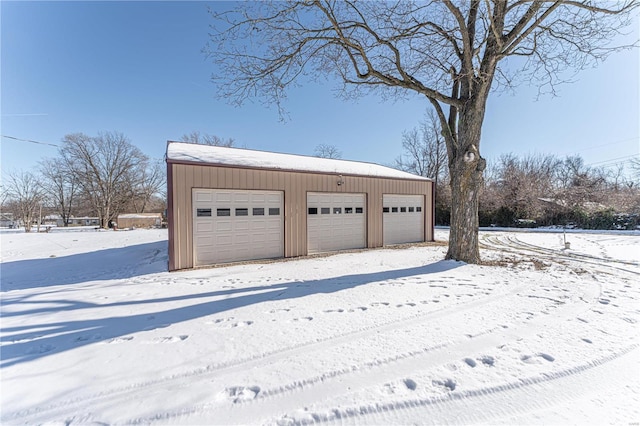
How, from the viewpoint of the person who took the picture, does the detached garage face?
facing the viewer and to the right of the viewer

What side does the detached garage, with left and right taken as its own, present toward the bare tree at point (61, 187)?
back

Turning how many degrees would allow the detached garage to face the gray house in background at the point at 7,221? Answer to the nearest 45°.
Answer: approximately 180°

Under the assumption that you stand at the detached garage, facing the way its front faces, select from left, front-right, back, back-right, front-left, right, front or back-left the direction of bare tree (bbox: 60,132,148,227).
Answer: back

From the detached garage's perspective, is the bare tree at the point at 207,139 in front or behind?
behind

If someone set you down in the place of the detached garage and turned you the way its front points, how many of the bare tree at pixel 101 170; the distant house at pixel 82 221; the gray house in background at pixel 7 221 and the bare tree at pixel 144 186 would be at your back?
4

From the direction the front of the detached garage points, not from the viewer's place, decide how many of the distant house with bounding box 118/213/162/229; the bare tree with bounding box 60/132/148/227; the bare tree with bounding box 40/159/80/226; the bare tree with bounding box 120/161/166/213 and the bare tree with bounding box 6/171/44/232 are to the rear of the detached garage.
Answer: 5

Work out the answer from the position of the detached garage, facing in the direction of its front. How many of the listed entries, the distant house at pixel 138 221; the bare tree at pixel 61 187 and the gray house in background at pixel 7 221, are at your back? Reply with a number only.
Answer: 3

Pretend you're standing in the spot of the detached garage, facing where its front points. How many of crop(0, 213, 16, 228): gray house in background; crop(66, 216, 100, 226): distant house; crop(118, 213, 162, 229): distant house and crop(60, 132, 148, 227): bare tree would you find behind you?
4

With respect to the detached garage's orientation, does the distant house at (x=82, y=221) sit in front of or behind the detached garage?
behind
